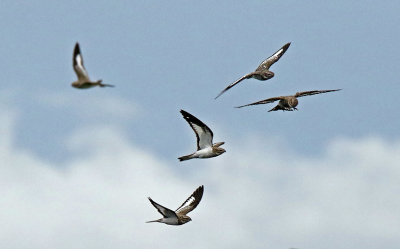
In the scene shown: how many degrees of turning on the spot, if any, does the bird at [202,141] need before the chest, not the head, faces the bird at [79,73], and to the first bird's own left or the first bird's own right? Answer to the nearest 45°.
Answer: approximately 135° to the first bird's own right

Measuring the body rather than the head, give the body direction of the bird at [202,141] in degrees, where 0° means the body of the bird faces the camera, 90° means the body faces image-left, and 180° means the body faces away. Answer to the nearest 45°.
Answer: approximately 270°
